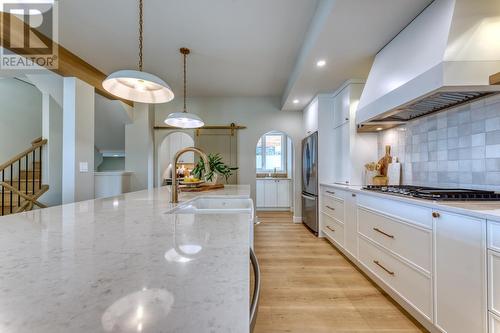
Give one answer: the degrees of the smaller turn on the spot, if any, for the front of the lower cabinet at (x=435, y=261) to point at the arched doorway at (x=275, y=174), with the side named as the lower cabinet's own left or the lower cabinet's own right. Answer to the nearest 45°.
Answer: approximately 90° to the lower cabinet's own right

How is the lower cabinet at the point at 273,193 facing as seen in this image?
toward the camera

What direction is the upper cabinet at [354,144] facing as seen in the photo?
to the viewer's left

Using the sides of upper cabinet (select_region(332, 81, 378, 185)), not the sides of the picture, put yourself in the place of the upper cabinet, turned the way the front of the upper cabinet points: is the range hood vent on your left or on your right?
on your left

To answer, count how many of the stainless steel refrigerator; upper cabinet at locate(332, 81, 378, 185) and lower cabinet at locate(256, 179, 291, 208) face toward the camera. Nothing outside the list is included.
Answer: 1

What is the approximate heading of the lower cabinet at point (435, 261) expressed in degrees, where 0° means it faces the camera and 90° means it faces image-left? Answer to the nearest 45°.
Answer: approximately 45°

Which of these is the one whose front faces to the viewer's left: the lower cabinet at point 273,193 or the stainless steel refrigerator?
the stainless steel refrigerator

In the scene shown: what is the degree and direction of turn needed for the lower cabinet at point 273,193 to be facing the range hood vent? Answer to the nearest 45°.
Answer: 0° — it already faces it

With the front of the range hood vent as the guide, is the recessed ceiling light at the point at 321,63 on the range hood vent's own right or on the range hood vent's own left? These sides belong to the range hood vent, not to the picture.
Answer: on the range hood vent's own right

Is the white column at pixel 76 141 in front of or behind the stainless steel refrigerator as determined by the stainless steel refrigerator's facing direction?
in front

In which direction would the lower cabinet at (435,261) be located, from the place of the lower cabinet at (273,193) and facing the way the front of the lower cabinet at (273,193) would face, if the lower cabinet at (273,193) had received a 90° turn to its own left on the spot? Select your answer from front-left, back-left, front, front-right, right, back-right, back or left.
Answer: right

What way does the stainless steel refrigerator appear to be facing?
to the viewer's left

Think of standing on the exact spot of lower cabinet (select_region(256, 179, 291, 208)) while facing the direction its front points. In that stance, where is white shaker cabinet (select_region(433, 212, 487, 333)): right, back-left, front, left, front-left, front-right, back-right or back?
front

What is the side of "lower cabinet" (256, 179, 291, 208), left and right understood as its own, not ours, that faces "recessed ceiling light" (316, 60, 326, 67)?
front
